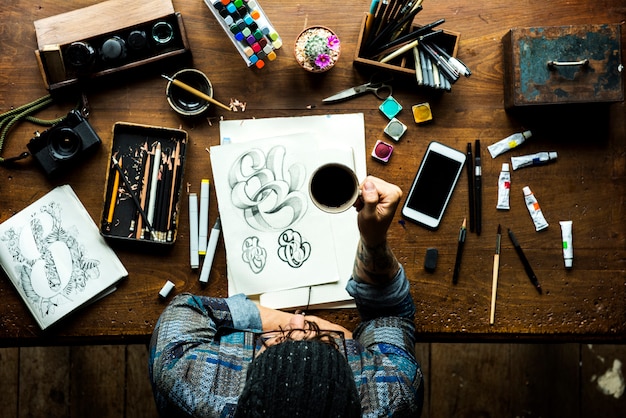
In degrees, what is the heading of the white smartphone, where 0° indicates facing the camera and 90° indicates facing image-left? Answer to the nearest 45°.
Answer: approximately 0°

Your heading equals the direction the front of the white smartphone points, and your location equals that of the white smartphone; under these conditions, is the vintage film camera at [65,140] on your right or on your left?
on your right
